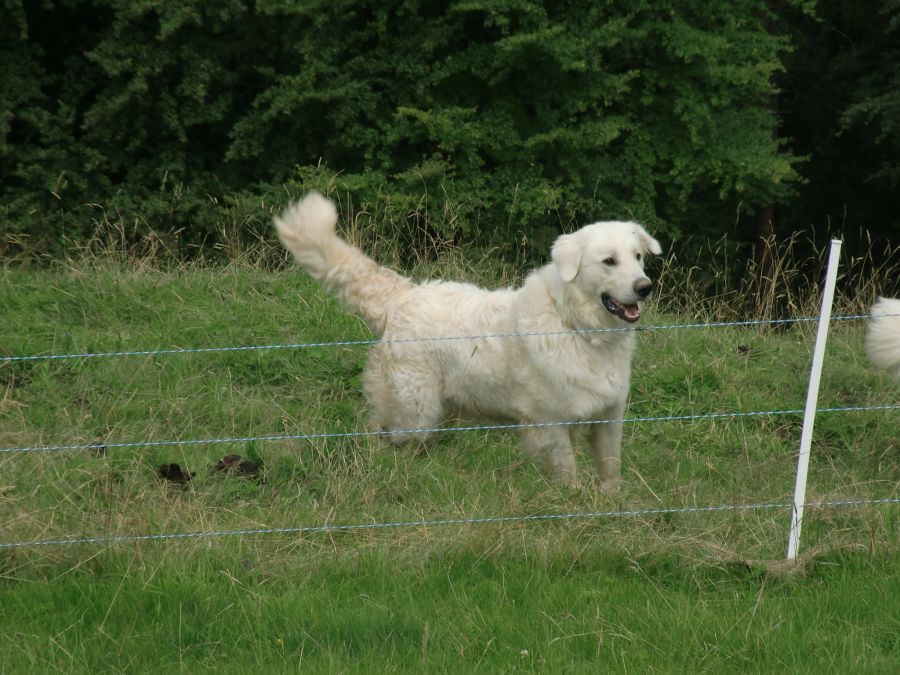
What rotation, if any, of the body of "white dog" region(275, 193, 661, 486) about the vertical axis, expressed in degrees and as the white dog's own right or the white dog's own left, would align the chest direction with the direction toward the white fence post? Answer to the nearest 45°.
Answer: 0° — it already faces it

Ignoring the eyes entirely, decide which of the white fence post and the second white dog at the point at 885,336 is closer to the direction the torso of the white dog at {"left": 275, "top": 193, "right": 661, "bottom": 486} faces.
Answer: the white fence post

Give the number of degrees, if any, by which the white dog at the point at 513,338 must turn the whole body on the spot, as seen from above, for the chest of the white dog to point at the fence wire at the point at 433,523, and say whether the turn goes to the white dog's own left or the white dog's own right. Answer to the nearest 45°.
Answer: approximately 45° to the white dog's own right

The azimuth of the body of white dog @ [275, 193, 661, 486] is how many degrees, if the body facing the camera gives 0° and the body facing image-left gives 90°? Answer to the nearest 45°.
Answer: approximately 315°
